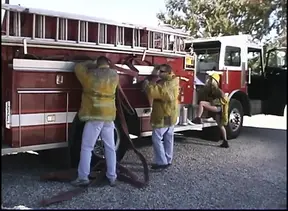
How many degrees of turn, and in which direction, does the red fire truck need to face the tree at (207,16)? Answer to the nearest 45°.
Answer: approximately 45° to its left

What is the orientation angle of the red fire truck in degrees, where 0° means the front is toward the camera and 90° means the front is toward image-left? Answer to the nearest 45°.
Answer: approximately 225°
